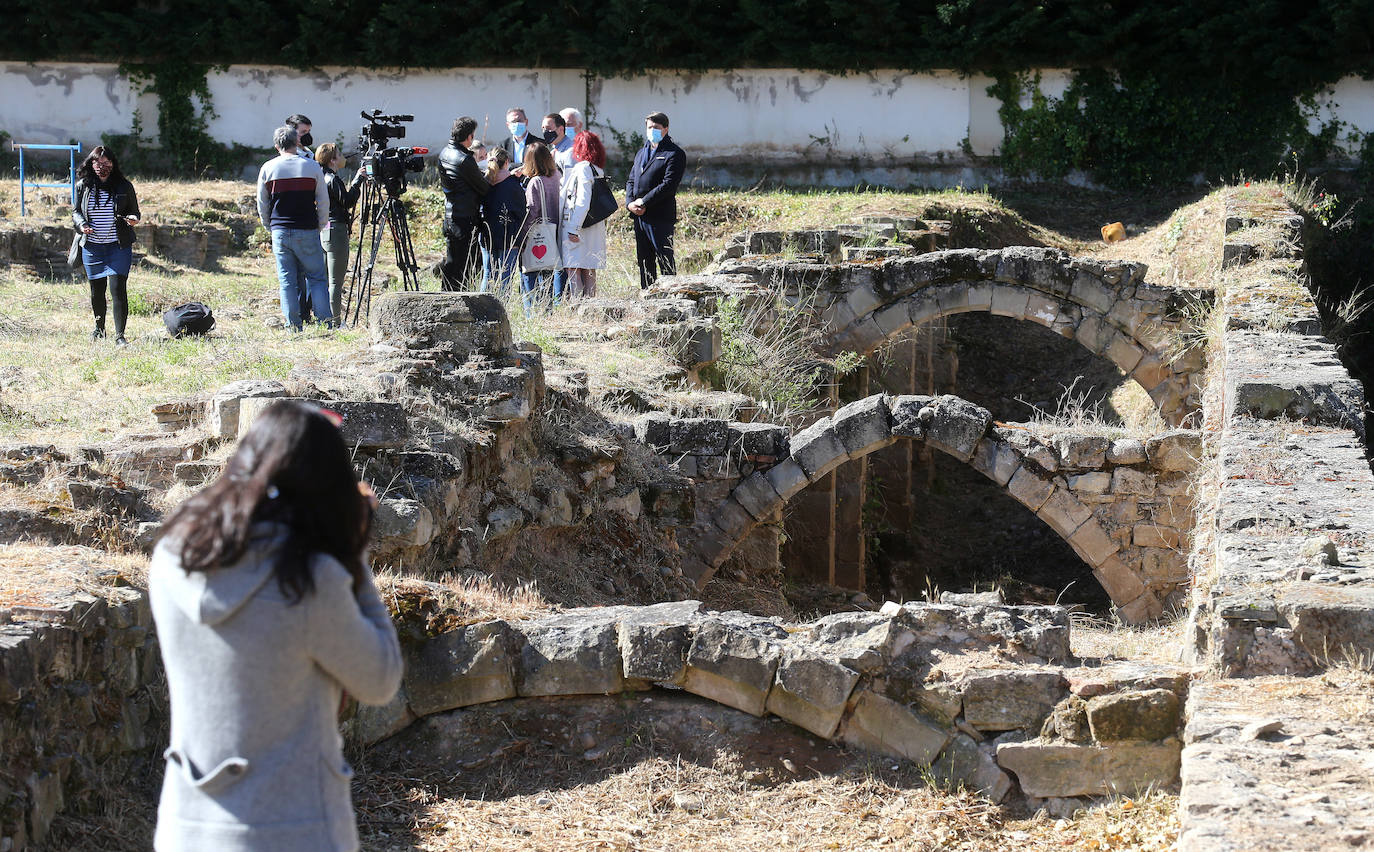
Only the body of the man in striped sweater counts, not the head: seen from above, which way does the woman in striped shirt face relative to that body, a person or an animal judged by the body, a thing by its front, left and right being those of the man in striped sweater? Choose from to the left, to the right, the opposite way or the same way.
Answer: the opposite way

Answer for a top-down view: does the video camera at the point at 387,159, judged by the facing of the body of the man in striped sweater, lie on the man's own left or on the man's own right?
on the man's own right

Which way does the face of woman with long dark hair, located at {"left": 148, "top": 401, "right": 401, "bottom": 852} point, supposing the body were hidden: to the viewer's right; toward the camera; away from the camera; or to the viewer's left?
away from the camera

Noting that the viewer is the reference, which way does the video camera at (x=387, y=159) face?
facing to the right of the viewer

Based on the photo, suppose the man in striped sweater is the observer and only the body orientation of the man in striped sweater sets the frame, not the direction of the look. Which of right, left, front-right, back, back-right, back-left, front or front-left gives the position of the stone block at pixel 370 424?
back

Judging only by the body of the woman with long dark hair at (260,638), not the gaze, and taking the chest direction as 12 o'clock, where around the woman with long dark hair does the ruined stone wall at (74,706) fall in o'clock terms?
The ruined stone wall is roughly at 10 o'clock from the woman with long dark hair.

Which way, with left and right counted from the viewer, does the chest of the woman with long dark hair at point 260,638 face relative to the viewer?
facing away from the viewer and to the right of the viewer

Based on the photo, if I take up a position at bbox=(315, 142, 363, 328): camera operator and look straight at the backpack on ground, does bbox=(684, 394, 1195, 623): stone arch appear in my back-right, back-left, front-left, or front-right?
back-left

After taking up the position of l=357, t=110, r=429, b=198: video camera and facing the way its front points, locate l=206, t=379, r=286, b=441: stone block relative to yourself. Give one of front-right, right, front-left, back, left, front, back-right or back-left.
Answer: right

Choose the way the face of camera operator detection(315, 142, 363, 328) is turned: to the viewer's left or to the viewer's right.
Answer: to the viewer's right

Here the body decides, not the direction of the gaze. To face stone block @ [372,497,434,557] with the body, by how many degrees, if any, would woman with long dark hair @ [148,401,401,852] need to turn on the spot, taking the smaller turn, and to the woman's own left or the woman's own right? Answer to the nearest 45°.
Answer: approximately 45° to the woman's own left

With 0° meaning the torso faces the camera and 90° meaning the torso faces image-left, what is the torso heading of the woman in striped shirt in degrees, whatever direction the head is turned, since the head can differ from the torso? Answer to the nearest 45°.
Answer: approximately 0°

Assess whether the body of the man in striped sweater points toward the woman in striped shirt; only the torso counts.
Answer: no

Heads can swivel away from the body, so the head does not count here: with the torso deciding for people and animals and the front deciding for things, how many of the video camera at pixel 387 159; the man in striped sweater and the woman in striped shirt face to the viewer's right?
1

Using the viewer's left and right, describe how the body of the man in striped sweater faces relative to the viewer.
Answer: facing away from the viewer

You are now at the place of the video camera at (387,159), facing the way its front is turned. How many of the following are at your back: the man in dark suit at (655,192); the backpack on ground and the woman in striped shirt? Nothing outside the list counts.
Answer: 2

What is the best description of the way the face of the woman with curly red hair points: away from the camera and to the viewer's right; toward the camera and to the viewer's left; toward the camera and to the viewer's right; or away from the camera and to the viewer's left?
away from the camera and to the viewer's left
